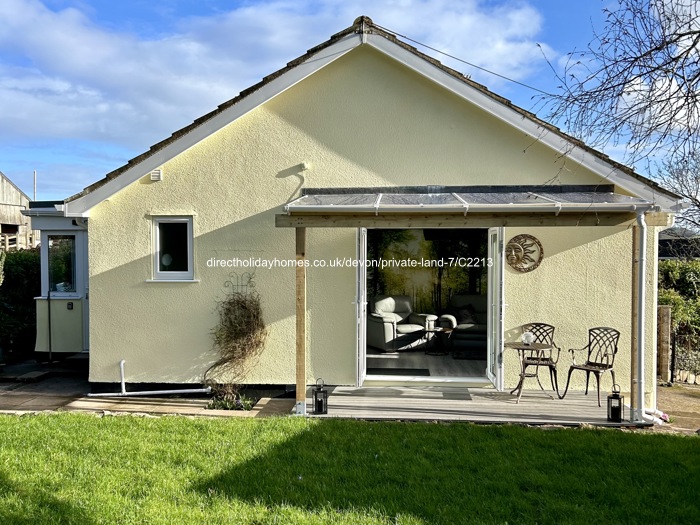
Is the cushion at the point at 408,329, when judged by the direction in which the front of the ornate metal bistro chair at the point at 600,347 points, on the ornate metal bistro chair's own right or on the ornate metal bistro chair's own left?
on the ornate metal bistro chair's own right

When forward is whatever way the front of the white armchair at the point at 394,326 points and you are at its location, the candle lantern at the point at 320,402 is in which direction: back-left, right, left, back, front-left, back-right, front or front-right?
front-right

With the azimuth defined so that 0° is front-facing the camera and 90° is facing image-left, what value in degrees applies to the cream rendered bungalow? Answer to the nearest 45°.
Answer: approximately 0°

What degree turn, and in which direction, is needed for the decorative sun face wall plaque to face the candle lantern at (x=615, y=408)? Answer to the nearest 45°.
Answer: approximately 45° to its left

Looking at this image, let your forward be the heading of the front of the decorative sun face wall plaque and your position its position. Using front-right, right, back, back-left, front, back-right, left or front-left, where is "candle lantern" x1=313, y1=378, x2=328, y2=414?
front-right

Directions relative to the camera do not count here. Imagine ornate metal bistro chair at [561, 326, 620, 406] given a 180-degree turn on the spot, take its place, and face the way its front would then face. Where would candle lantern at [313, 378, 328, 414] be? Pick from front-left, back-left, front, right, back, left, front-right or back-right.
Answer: back

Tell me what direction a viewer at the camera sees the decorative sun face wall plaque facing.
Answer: facing the viewer

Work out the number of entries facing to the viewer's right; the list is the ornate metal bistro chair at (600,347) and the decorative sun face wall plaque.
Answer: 0

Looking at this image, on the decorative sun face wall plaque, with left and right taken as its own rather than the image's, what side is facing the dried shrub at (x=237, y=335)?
right

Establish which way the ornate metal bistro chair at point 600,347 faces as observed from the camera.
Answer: facing the viewer and to the left of the viewer

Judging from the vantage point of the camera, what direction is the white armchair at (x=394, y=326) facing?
facing the viewer and to the right of the viewer

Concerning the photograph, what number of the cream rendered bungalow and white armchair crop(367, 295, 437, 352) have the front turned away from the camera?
0

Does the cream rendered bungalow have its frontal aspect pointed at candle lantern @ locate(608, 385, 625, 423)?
no
